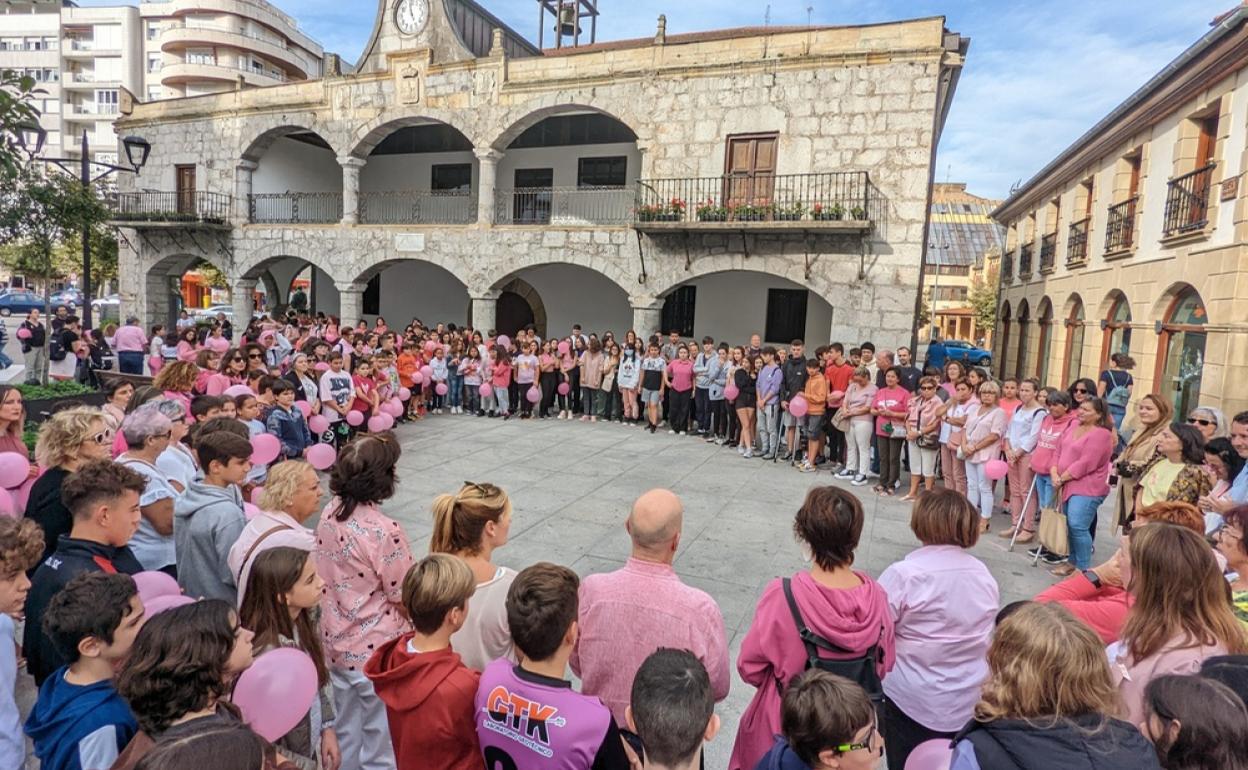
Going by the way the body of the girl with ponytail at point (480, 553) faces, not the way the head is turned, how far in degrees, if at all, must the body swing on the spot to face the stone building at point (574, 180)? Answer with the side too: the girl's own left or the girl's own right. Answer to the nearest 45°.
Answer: approximately 45° to the girl's own left

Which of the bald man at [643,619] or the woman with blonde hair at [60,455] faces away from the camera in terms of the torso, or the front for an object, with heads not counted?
the bald man

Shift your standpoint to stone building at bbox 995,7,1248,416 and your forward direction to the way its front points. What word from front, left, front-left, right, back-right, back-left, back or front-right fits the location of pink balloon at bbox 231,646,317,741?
front-left

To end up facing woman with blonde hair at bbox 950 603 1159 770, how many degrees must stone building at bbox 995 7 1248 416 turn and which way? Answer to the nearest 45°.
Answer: approximately 45° to its left

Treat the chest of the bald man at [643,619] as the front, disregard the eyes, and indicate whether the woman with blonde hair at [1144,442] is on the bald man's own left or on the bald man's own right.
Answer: on the bald man's own right

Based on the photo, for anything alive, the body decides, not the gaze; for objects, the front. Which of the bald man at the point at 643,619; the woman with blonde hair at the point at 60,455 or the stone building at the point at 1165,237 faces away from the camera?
the bald man

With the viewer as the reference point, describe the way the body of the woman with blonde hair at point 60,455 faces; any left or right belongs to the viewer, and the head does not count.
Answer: facing to the right of the viewer

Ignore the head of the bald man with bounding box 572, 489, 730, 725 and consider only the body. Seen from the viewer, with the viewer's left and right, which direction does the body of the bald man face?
facing away from the viewer

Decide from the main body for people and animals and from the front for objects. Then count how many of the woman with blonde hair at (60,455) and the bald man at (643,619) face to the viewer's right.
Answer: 1

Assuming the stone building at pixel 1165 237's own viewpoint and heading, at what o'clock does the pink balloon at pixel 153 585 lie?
The pink balloon is roughly at 11 o'clock from the stone building.

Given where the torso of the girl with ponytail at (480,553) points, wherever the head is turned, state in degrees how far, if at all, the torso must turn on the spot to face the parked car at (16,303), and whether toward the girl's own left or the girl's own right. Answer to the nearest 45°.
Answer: approximately 90° to the girl's own left

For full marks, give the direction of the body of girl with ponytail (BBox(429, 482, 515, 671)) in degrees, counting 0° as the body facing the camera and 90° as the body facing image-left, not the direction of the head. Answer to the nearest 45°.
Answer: approximately 225°

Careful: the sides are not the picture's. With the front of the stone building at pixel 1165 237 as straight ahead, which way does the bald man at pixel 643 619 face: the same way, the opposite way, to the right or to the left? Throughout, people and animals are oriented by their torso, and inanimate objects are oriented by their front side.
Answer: to the right

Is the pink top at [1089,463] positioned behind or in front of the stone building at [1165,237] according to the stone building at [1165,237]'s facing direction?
in front

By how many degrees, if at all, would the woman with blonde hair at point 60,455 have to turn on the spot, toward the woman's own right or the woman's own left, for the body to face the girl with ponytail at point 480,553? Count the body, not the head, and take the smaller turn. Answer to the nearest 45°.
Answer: approximately 45° to the woman's own right

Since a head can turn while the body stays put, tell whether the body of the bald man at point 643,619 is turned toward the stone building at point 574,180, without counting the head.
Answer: yes

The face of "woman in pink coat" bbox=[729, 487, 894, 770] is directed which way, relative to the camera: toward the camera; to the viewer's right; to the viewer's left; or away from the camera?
away from the camera
